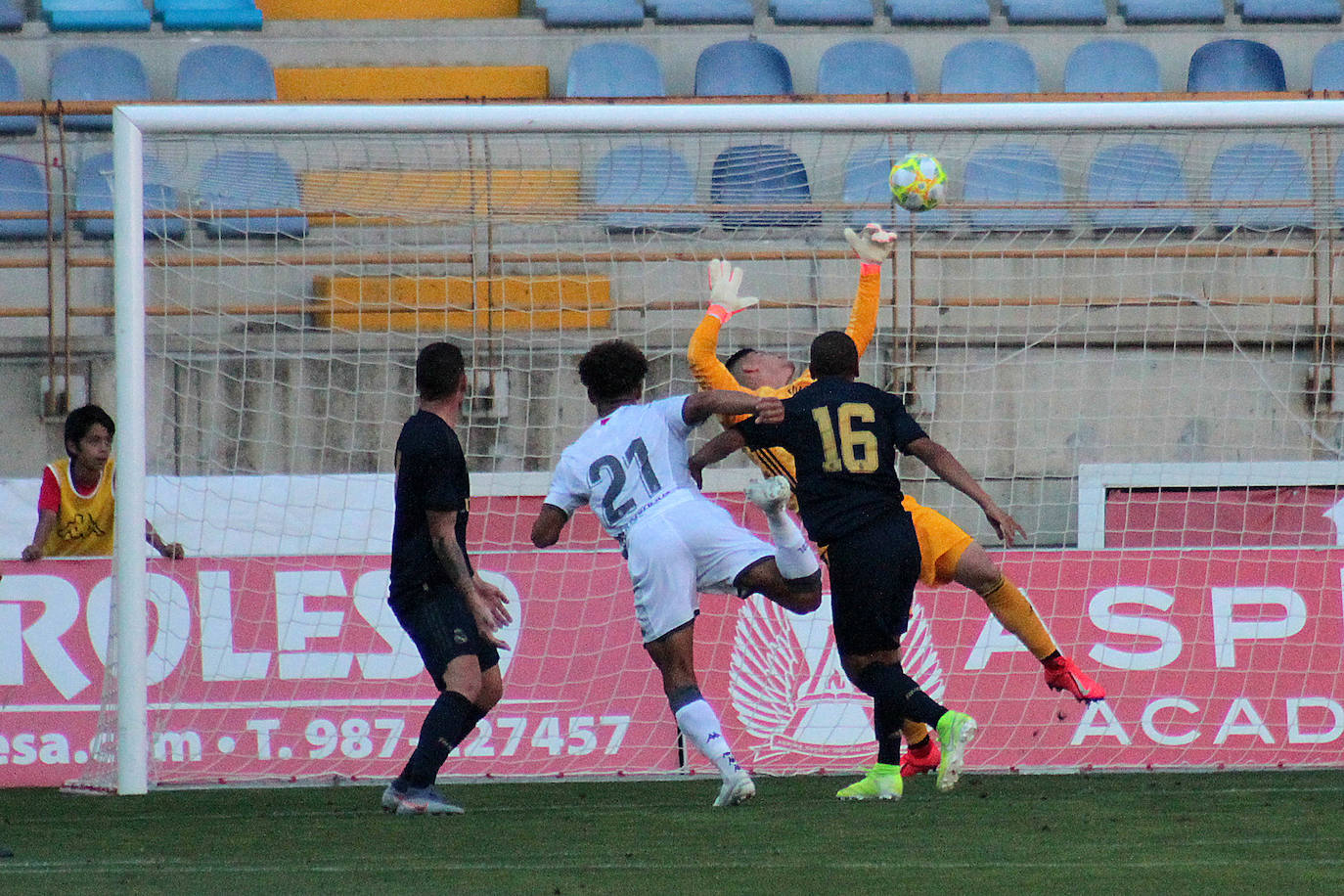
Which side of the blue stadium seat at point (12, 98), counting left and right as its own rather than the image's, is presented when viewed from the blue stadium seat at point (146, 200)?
front

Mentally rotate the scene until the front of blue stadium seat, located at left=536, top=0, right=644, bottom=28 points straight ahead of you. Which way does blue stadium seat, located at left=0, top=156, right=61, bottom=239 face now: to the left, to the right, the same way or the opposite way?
the same way

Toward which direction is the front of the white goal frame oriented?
toward the camera

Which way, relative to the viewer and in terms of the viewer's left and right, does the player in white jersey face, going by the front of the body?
facing away from the viewer

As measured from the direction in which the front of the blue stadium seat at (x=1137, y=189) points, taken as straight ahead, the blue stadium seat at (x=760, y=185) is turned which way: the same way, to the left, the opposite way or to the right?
the same way

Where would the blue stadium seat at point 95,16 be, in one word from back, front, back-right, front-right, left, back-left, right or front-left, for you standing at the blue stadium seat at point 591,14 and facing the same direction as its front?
right

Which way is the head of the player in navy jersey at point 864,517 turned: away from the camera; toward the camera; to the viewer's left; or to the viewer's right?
away from the camera

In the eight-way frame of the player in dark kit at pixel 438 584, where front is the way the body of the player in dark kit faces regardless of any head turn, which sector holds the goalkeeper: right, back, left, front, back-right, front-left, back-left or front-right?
front

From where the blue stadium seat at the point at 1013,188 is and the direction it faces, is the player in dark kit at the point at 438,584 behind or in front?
in front

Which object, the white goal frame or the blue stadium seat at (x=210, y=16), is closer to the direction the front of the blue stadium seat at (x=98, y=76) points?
the white goal frame

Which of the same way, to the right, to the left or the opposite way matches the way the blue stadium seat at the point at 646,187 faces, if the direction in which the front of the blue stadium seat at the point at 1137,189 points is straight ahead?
the same way

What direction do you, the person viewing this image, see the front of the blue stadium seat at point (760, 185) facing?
facing the viewer

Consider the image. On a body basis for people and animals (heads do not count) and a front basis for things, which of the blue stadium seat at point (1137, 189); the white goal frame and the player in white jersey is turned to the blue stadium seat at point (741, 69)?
the player in white jersey

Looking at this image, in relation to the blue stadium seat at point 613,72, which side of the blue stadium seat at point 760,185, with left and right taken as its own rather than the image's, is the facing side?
back

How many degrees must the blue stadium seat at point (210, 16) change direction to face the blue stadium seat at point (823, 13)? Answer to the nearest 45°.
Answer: approximately 90° to its left

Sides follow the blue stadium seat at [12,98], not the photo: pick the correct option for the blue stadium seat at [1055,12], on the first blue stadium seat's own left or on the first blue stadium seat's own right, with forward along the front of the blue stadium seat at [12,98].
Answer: on the first blue stadium seat's own left

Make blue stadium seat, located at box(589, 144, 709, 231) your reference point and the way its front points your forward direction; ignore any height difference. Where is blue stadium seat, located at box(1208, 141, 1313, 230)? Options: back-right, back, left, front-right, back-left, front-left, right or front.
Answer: left

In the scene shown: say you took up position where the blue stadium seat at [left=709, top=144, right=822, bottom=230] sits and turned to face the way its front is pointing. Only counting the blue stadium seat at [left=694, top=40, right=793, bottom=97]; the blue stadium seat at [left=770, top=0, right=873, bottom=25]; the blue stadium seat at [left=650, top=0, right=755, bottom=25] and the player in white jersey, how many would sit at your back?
3
